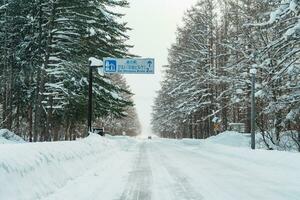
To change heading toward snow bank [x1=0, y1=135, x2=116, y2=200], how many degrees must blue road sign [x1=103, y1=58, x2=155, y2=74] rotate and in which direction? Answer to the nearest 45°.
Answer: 0° — it already faces it

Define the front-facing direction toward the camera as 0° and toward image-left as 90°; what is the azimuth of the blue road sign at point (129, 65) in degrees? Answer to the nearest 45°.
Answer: approximately 0°
